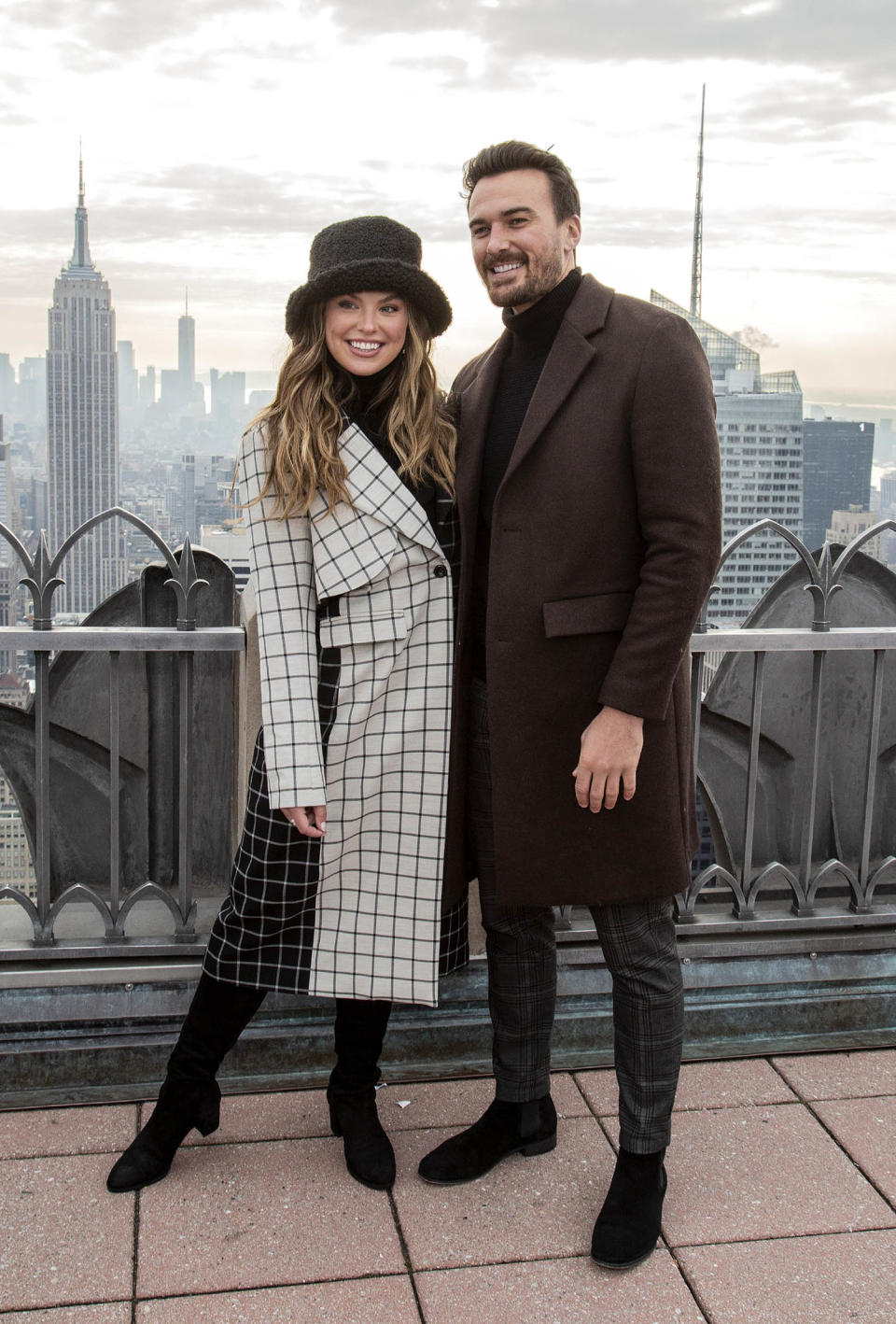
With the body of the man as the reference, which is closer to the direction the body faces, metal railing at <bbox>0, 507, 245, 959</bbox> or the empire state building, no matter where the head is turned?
the metal railing

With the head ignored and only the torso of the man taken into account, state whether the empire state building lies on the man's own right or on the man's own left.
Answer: on the man's own right

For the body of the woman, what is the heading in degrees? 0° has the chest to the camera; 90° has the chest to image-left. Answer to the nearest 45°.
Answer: approximately 315°

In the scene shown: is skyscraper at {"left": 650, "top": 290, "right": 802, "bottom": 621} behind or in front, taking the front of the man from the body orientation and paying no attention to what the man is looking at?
behind

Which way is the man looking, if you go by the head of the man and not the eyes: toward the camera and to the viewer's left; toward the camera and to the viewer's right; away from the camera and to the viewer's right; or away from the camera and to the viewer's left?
toward the camera and to the viewer's left

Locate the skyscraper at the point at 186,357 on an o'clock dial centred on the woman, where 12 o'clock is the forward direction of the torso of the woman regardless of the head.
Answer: The skyscraper is roughly at 7 o'clock from the woman.

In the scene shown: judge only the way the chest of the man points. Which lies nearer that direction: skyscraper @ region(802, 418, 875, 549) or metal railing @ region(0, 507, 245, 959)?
the metal railing

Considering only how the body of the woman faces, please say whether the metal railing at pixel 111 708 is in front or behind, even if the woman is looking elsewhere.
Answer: behind

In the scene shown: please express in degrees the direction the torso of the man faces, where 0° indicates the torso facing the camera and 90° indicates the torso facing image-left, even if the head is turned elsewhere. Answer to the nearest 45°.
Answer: approximately 45°
